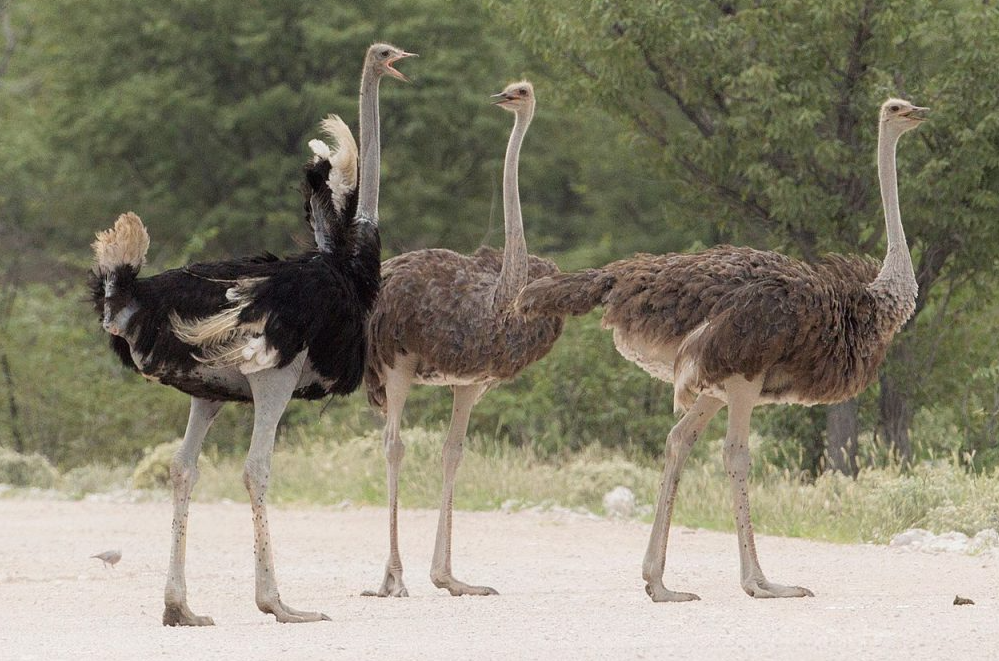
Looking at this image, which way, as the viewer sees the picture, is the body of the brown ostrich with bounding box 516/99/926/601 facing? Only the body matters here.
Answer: to the viewer's right

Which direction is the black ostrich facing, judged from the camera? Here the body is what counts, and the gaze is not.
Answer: to the viewer's right

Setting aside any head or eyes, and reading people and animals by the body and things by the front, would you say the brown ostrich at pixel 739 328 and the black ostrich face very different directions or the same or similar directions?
same or similar directions

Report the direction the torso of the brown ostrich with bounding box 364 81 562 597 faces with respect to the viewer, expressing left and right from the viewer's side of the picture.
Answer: facing the viewer and to the right of the viewer

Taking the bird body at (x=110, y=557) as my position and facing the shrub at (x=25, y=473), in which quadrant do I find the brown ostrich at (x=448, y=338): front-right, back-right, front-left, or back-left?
back-right

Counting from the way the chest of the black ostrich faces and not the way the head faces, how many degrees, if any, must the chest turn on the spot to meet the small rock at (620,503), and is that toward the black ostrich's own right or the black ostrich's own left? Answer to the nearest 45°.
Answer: approximately 45° to the black ostrich's own left

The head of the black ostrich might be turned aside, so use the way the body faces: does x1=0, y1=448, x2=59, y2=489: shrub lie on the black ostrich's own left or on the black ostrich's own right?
on the black ostrich's own left

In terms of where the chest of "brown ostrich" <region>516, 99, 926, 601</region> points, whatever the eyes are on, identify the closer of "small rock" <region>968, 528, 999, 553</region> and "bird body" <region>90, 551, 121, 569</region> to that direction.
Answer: the small rock

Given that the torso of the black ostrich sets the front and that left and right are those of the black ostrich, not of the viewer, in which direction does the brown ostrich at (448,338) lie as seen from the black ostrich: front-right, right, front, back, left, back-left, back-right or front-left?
front-left

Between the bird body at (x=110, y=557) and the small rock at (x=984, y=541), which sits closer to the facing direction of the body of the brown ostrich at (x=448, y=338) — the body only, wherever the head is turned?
the small rock

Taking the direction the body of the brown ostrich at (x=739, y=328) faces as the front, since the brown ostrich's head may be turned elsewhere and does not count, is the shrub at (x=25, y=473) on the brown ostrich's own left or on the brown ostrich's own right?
on the brown ostrich's own left

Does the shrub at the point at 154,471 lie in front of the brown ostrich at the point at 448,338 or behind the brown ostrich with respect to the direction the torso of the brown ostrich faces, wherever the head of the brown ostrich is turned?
behind

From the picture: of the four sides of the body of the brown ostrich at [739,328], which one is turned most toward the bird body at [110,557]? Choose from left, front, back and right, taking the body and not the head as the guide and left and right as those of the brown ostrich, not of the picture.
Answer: back

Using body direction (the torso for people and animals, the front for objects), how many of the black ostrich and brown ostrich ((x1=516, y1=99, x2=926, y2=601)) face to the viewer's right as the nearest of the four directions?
2
